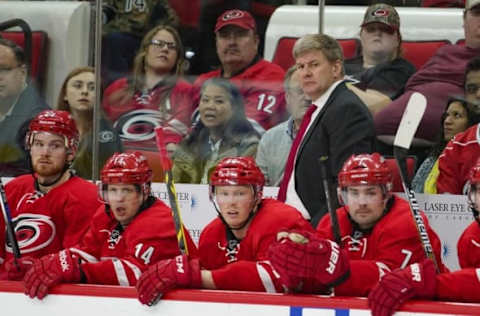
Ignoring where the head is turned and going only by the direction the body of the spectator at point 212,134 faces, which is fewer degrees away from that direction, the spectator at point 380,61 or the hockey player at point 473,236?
the hockey player

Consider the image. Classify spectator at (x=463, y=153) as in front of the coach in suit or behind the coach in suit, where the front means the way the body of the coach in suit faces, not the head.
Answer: behind

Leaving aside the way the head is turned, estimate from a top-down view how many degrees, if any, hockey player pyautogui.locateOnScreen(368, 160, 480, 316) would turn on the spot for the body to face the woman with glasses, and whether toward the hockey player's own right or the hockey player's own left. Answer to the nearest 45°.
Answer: approximately 90° to the hockey player's own right

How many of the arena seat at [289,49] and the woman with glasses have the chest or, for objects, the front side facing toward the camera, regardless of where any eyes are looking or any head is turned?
2

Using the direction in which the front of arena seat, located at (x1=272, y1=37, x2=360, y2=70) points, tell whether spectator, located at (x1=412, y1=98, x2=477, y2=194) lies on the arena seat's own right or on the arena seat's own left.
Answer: on the arena seat's own left

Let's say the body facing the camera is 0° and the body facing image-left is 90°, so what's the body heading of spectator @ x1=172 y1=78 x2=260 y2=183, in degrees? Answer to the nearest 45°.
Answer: approximately 45°

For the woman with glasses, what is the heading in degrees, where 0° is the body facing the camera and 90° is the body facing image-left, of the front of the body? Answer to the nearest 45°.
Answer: approximately 0°
